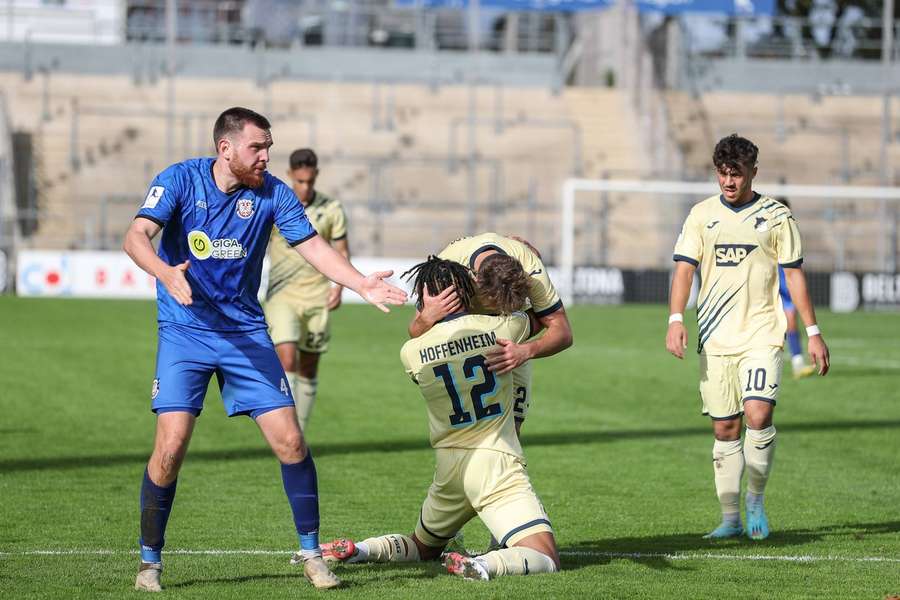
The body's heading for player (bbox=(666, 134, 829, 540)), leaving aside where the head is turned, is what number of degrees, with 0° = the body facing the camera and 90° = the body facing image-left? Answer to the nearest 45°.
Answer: approximately 0°

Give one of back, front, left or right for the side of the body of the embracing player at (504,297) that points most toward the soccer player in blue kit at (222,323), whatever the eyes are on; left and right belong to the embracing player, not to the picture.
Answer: right

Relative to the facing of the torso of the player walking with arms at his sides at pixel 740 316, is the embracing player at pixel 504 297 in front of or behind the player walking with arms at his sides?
in front

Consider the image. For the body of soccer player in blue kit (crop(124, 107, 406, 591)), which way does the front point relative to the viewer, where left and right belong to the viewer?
facing the viewer and to the right of the viewer

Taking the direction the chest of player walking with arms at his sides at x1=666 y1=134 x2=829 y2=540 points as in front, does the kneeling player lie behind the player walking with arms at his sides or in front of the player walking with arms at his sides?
in front

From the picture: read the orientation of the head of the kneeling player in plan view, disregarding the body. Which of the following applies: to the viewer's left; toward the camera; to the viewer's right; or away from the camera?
away from the camera

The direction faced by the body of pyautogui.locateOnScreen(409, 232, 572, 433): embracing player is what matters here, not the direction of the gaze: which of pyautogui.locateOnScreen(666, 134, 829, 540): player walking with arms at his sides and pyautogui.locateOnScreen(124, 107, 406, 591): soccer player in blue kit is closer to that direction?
the soccer player in blue kit

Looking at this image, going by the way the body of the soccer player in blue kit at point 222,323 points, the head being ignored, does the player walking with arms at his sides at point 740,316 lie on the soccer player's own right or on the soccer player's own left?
on the soccer player's own left

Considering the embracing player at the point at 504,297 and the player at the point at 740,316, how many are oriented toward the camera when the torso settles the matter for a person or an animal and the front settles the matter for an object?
2

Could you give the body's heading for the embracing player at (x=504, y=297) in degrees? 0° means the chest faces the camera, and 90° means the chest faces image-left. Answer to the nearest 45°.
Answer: approximately 0°

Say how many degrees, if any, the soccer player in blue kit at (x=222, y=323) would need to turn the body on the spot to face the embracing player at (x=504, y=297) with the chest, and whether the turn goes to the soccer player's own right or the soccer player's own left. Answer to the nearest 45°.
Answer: approximately 45° to the soccer player's own left
